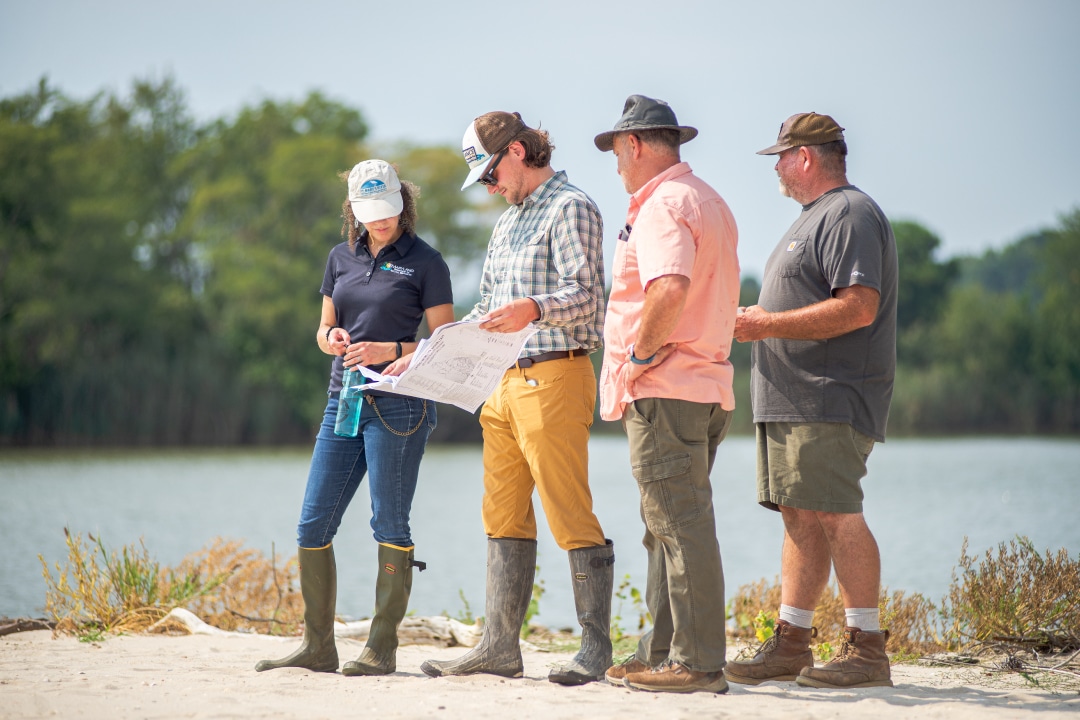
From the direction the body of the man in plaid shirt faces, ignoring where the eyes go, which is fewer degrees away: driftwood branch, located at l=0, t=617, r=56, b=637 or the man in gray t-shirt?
the driftwood branch

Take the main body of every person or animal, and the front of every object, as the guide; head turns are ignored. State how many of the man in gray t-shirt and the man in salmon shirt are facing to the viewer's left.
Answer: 2

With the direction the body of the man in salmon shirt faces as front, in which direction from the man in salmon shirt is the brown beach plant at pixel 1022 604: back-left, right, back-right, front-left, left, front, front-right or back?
back-right

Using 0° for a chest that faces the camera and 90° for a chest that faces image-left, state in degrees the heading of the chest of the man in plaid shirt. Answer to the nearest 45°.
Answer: approximately 45°

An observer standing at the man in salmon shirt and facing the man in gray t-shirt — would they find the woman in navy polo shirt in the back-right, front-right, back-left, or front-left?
back-left

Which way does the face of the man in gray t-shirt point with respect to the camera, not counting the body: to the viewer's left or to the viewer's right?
to the viewer's left

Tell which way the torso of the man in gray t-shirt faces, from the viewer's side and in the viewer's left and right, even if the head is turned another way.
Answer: facing to the left of the viewer

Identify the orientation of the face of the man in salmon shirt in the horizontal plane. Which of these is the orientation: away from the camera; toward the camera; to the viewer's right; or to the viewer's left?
to the viewer's left

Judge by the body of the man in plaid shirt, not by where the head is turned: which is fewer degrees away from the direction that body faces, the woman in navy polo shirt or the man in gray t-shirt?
the woman in navy polo shirt

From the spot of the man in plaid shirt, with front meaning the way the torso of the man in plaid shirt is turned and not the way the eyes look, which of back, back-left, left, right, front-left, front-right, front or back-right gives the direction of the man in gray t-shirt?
back-left

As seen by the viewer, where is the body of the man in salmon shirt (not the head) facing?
to the viewer's left
